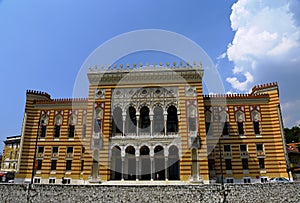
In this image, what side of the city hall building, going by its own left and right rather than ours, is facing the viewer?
front
